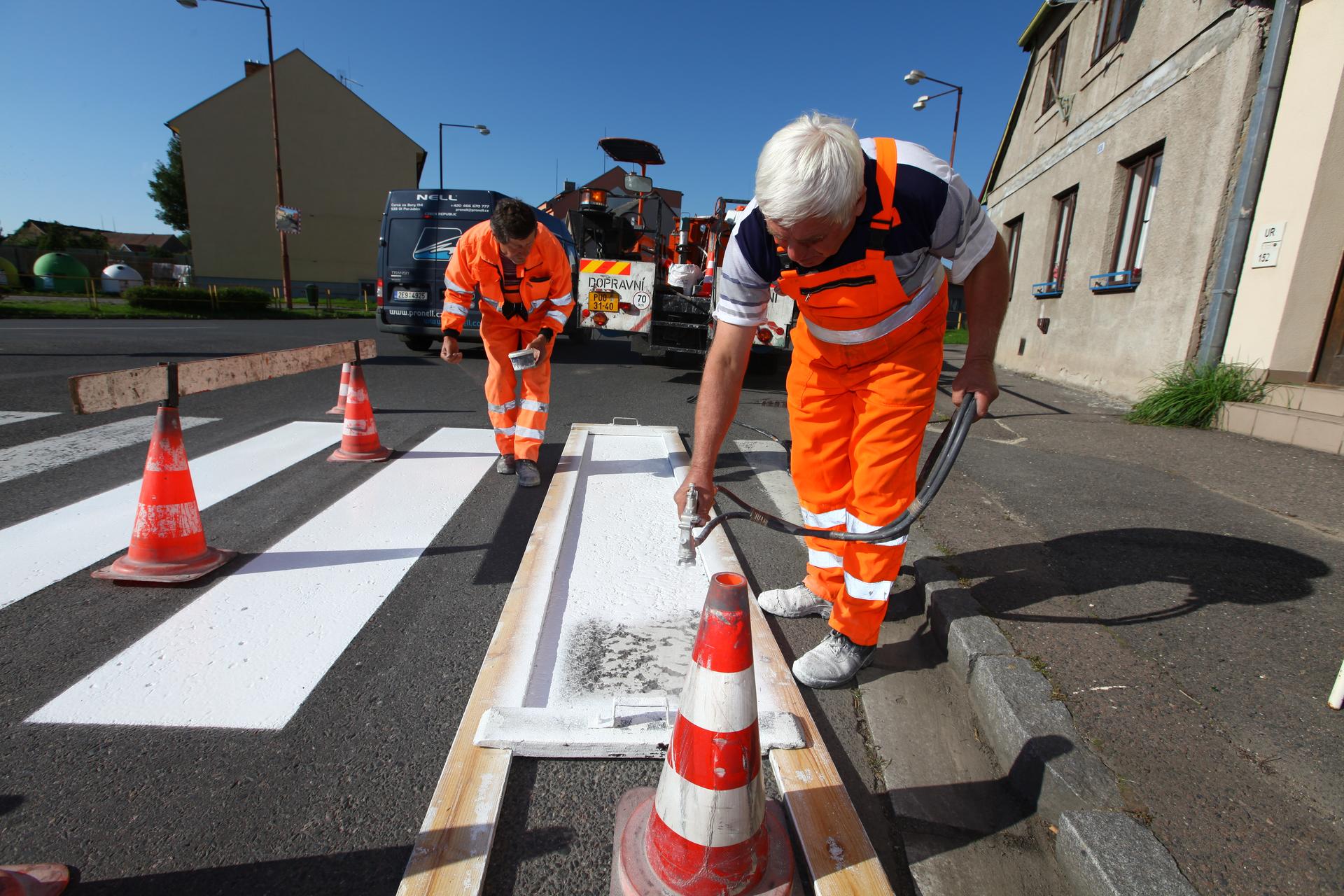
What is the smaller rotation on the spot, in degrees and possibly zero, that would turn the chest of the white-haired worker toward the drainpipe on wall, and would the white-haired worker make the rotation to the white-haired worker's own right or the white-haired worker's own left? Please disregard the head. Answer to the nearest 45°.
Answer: approximately 180°

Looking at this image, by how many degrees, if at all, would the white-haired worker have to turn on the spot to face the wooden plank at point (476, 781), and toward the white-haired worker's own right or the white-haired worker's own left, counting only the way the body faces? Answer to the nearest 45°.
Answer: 0° — they already face it

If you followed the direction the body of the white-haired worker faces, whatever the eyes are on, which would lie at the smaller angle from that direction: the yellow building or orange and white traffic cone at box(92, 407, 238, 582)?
the orange and white traffic cone

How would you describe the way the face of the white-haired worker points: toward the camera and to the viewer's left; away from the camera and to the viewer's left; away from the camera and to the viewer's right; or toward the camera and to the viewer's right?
toward the camera and to the viewer's left

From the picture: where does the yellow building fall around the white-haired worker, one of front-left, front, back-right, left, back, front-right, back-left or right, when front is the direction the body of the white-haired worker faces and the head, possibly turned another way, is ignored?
right

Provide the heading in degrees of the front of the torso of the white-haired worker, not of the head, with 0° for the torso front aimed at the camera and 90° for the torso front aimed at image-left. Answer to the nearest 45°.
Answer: approximately 45°

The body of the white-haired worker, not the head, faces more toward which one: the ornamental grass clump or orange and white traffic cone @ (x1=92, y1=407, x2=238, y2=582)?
the orange and white traffic cone

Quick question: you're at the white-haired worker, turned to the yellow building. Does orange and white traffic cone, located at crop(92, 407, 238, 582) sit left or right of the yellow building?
left

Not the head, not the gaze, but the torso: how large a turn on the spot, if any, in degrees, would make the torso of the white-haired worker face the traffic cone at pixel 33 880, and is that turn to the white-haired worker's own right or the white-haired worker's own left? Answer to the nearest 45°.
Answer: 0° — they already face it

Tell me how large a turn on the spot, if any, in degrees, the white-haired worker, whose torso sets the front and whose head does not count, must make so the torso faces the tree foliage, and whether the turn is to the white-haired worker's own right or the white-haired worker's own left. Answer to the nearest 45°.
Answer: approximately 90° to the white-haired worker's own right

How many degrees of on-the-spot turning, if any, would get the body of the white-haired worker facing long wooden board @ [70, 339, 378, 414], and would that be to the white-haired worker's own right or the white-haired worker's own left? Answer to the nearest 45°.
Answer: approximately 45° to the white-haired worker's own right

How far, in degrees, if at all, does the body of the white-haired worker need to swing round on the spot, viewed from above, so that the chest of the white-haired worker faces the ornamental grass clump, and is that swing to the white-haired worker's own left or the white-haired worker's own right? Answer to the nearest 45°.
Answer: approximately 180°

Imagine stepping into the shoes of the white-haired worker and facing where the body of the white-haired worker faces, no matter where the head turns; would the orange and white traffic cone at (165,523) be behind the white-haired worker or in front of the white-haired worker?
in front
